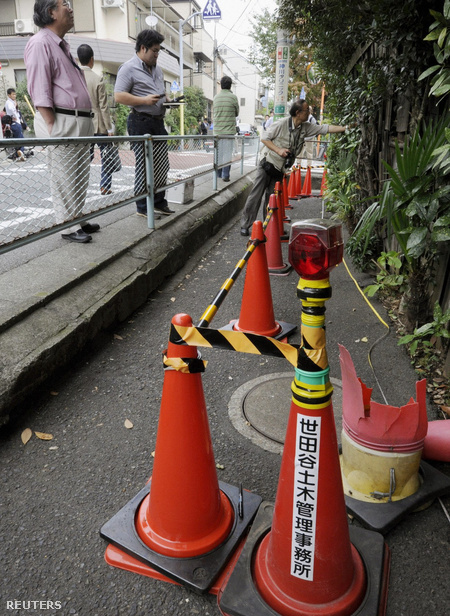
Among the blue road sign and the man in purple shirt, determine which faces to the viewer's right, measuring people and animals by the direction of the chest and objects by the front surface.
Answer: the man in purple shirt

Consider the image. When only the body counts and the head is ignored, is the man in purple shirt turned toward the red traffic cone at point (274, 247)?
yes

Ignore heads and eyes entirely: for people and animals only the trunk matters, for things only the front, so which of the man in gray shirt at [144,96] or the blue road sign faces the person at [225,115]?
the blue road sign

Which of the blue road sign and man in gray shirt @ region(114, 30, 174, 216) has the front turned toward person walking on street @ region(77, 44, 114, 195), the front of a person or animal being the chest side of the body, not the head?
the blue road sign

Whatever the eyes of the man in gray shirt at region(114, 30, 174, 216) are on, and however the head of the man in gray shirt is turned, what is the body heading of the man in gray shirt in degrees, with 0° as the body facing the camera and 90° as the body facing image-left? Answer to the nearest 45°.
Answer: approximately 315°

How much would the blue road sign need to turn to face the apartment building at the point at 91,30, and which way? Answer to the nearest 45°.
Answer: approximately 90° to its right

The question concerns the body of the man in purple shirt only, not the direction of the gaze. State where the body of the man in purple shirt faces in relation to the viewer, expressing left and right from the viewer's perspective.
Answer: facing to the right of the viewer

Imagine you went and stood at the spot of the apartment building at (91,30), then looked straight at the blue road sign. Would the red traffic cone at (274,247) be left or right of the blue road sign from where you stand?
right

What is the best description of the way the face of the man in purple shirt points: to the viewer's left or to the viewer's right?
to the viewer's right

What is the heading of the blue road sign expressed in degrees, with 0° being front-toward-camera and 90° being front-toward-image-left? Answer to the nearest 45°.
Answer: approximately 0°

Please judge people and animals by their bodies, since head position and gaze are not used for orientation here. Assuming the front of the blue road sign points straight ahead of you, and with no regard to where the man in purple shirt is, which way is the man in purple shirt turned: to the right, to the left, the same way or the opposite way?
to the left
